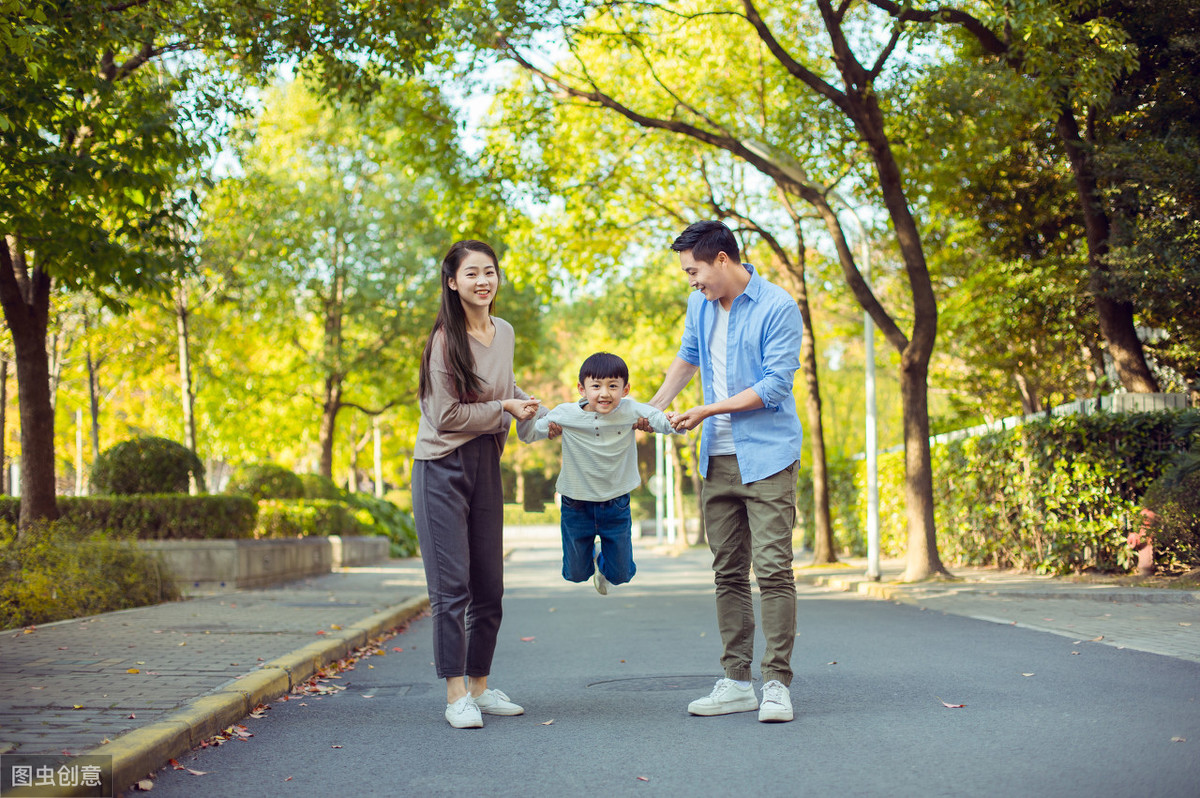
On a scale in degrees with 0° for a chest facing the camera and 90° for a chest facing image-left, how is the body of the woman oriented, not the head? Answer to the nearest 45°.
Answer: approximately 315°

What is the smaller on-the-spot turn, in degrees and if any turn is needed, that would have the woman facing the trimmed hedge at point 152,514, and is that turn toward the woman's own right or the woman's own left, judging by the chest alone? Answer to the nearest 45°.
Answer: approximately 135° to the woman's own left

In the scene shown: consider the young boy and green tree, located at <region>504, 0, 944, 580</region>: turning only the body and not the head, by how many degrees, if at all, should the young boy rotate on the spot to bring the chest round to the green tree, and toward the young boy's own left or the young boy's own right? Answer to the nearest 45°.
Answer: approximately 180°

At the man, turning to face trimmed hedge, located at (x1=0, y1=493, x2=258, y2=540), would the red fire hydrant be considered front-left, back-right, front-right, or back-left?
front-right

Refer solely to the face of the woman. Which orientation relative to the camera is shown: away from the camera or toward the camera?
toward the camera

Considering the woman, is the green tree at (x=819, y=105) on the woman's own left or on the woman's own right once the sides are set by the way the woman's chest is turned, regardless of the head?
on the woman's own left

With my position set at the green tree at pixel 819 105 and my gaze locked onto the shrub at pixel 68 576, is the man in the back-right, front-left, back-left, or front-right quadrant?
front-left

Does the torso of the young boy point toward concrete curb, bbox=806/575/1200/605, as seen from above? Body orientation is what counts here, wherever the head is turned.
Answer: no

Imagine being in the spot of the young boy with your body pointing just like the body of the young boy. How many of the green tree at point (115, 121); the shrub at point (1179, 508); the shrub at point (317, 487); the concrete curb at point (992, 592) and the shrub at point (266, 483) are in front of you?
0

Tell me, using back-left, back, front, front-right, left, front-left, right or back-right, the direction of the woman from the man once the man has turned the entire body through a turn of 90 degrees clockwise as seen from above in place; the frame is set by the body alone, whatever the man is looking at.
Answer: front-left

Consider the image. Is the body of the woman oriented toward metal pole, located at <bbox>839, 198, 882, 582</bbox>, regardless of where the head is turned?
no

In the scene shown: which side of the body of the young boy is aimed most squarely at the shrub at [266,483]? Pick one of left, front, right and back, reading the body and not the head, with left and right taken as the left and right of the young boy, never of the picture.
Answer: back

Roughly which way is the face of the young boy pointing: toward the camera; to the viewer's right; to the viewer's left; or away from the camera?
toward the camera

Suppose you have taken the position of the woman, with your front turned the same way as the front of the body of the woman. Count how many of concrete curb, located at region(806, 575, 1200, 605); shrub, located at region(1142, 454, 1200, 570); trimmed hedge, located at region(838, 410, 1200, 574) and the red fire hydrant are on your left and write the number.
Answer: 4

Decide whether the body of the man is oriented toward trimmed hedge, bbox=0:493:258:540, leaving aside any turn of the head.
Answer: no

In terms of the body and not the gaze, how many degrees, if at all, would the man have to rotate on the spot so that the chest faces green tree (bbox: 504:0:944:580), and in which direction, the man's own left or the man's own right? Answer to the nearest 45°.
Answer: approximately 135° to the man's own right

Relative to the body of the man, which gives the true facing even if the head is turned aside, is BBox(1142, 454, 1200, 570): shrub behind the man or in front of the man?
behind

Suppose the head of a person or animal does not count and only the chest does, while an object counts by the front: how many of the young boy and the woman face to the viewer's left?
0

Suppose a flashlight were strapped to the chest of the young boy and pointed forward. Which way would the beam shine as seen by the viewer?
toward the camera

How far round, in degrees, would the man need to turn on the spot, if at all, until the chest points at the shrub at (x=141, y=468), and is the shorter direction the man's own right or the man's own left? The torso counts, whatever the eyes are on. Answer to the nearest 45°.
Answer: approximately 90° to the man's own right

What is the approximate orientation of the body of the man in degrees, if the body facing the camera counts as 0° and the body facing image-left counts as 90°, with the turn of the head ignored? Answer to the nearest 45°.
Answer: approximately 45°
